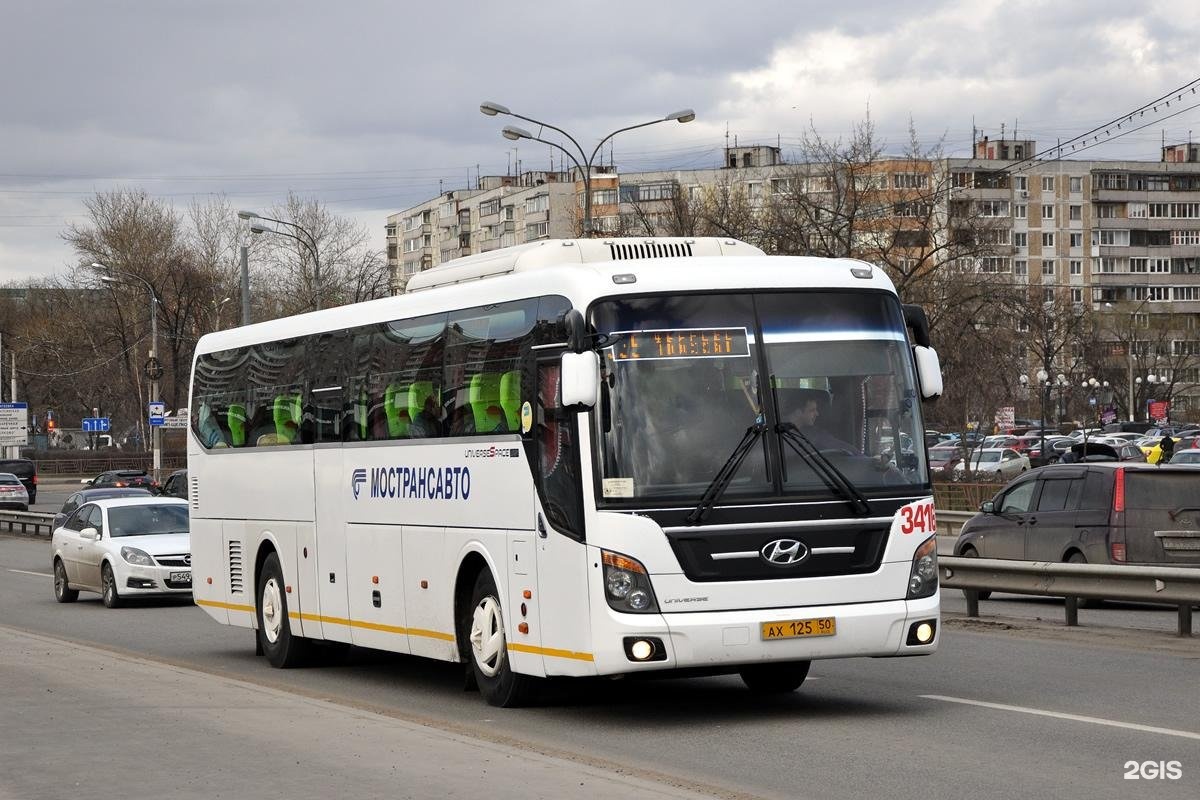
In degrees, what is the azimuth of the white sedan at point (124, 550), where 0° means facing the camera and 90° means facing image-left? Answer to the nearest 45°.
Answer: approximately 315°

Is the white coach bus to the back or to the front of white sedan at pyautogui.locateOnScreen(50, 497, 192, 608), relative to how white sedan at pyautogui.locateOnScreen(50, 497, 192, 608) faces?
to the front

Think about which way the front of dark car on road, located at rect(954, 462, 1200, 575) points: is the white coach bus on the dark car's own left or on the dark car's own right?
on the dark car's own left

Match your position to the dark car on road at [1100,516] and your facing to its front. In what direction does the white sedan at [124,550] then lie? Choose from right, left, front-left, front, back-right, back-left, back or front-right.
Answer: front-left

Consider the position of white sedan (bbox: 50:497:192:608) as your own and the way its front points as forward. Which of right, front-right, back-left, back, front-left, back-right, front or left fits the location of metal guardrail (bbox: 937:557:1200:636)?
front

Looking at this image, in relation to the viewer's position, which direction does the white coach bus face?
facing the viewer and to the right of the viewer

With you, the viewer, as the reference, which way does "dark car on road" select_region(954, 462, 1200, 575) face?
facing away from the viewer and to the left of the viewer

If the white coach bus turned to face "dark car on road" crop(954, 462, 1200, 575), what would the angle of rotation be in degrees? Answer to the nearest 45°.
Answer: approximately 90° to its left

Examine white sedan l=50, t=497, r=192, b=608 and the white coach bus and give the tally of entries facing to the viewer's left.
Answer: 0

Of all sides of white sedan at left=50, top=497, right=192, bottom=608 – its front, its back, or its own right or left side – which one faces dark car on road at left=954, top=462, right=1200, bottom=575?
left

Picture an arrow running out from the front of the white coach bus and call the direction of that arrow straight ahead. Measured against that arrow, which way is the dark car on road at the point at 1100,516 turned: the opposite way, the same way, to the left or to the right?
the opposite way

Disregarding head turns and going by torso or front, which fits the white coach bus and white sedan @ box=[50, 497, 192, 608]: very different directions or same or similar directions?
same or similar directions

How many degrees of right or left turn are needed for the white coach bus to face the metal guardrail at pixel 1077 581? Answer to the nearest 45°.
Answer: approximately 90° to its left
